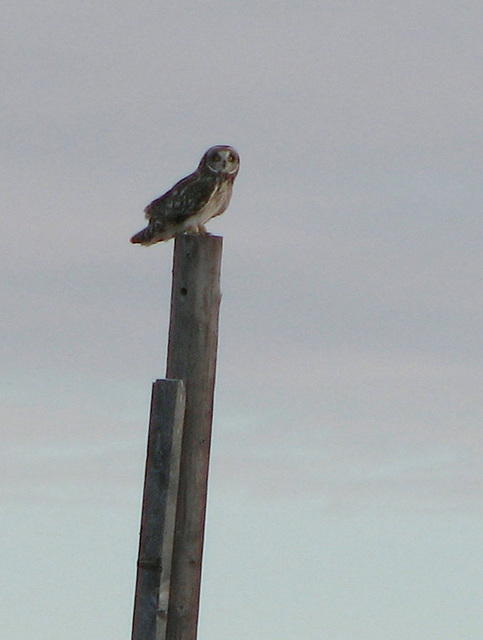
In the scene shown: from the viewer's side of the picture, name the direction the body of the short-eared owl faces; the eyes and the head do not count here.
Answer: to the viewer's right
